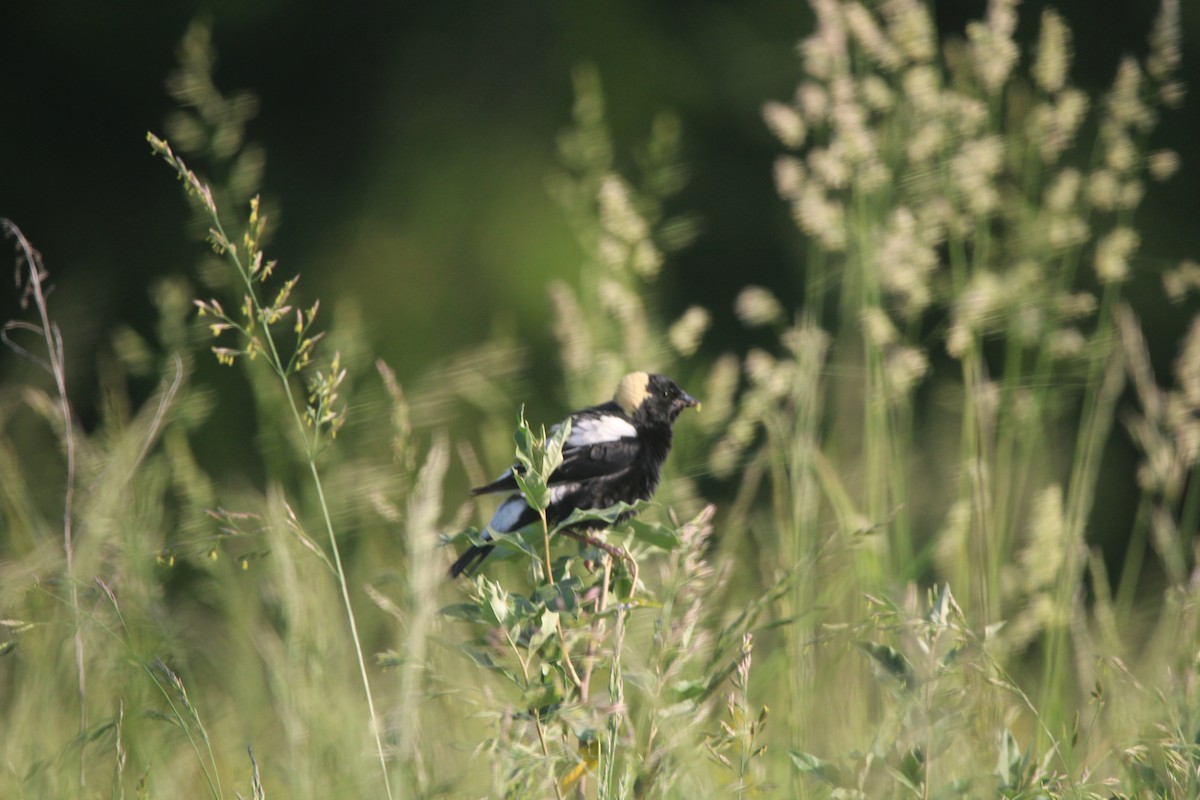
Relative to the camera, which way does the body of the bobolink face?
to the viewer's right
